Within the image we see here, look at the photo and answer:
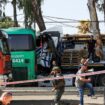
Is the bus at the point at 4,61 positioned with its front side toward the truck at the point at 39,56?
no

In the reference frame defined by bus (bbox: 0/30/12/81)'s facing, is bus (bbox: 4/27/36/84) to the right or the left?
on its left

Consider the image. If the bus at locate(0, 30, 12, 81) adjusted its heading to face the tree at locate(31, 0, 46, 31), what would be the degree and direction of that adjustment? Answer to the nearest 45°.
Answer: approximately 135° to its left

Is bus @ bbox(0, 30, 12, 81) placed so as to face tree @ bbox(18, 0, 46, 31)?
no

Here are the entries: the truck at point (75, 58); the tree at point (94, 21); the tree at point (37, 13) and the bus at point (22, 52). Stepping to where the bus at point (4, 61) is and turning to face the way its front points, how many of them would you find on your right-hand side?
0

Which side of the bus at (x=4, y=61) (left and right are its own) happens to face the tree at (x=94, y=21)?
left

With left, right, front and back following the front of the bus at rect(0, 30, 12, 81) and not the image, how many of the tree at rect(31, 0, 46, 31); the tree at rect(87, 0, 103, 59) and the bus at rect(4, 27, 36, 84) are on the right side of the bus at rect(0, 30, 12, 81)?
0

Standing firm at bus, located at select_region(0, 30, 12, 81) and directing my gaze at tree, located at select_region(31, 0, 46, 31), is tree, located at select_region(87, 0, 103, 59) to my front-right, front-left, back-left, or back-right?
front-right

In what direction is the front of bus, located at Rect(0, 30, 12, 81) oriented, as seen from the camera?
facing the viewer and to the right of the viewer

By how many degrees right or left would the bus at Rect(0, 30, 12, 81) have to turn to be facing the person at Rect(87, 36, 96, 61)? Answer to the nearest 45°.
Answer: approximately 90° to its left

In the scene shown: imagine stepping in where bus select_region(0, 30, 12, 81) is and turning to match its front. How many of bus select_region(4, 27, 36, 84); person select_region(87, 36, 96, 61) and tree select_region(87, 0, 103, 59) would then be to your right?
0
